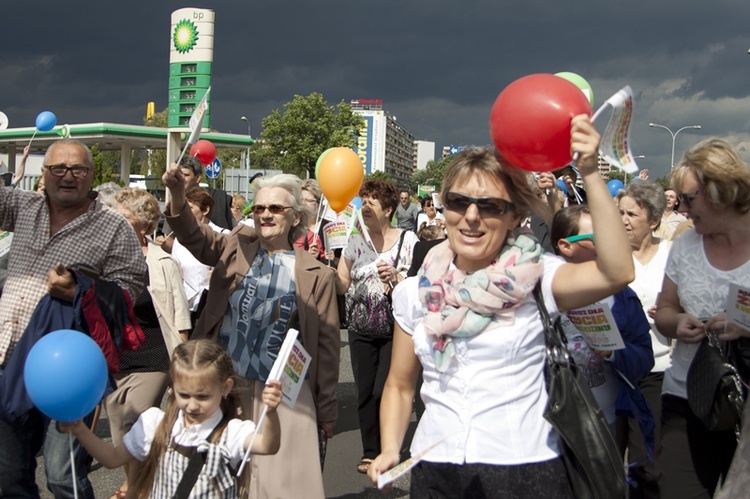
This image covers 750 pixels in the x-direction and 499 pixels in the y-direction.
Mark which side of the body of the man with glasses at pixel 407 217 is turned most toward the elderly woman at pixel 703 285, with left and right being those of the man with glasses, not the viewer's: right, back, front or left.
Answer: front

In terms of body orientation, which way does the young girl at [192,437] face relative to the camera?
toward the camera

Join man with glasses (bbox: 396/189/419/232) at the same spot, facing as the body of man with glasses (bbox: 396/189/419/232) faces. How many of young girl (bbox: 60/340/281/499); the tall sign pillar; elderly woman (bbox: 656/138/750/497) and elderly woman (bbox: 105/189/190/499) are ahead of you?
3

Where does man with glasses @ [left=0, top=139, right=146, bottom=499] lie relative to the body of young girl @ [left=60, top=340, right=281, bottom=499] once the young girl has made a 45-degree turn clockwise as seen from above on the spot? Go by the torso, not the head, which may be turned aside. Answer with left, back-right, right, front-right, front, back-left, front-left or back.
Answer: right

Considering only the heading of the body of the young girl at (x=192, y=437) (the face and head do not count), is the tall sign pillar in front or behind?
behind

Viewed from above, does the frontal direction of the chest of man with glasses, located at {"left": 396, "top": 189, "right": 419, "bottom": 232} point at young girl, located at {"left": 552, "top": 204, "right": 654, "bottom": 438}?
yes

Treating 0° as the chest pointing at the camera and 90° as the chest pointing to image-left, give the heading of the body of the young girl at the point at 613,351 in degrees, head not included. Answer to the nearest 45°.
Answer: approximately 315°

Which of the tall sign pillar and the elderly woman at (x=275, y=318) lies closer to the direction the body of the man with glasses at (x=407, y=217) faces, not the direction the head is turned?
the elderly woman

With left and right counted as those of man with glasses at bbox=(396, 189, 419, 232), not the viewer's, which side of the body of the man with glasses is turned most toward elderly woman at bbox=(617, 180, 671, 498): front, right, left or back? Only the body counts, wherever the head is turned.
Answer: front

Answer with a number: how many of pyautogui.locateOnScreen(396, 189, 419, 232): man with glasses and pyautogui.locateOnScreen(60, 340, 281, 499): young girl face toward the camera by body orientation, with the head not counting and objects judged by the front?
2

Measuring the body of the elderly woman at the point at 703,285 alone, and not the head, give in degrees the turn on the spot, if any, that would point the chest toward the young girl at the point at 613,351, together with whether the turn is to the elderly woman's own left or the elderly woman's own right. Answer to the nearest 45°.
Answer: approximately 90° to the elderly woman's own right

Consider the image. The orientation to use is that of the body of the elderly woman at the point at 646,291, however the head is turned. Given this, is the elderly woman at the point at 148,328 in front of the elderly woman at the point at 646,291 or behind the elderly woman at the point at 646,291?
in front

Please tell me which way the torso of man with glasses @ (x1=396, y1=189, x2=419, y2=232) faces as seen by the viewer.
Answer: toward the camera

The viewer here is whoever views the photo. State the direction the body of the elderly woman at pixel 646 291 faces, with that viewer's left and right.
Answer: facing the viewer and to the left of the viewer

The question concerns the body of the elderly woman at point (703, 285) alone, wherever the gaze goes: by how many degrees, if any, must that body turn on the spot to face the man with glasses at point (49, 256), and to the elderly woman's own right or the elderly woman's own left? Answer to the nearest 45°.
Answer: approximately 45° to the elderly woman's own right

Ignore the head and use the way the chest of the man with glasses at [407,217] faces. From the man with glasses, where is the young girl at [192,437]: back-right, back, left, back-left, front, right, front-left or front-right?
front
